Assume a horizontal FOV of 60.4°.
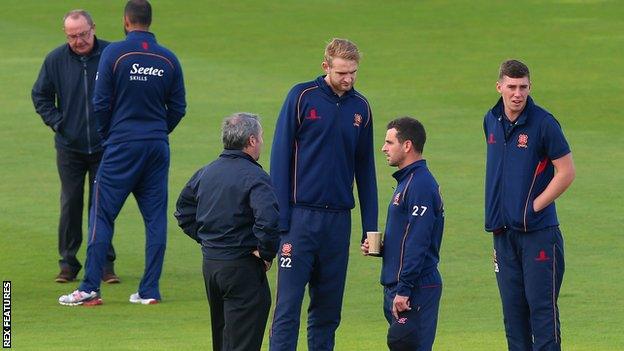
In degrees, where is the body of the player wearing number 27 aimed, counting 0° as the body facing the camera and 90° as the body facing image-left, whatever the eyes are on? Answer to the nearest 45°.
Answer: approximately 90°

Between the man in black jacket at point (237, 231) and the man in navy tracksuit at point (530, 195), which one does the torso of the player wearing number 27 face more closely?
the man in black jacket

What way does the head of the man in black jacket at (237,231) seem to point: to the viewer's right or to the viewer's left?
to the viewer's right

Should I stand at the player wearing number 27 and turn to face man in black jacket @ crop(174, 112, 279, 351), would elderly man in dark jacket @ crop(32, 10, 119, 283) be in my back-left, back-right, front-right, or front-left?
front-right

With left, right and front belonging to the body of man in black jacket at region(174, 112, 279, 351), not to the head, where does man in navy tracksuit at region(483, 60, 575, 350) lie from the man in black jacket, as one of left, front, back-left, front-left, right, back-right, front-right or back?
front-right

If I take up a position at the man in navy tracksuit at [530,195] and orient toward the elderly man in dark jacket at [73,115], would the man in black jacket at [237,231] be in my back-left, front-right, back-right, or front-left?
front-left

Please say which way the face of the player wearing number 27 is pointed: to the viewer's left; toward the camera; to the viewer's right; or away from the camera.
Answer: to the viewer's left

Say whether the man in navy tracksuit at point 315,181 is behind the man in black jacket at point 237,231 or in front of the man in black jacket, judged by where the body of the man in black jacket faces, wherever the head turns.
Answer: in front

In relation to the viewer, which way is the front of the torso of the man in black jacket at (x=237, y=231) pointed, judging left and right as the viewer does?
facing away from the viewer and to the right of the viewer

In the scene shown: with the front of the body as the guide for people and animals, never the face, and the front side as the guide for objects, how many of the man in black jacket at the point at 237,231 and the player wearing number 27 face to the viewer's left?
1

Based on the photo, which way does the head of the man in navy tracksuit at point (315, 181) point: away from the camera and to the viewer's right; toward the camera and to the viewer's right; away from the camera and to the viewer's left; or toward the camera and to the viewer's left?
toward the camera and to the viewer's right
